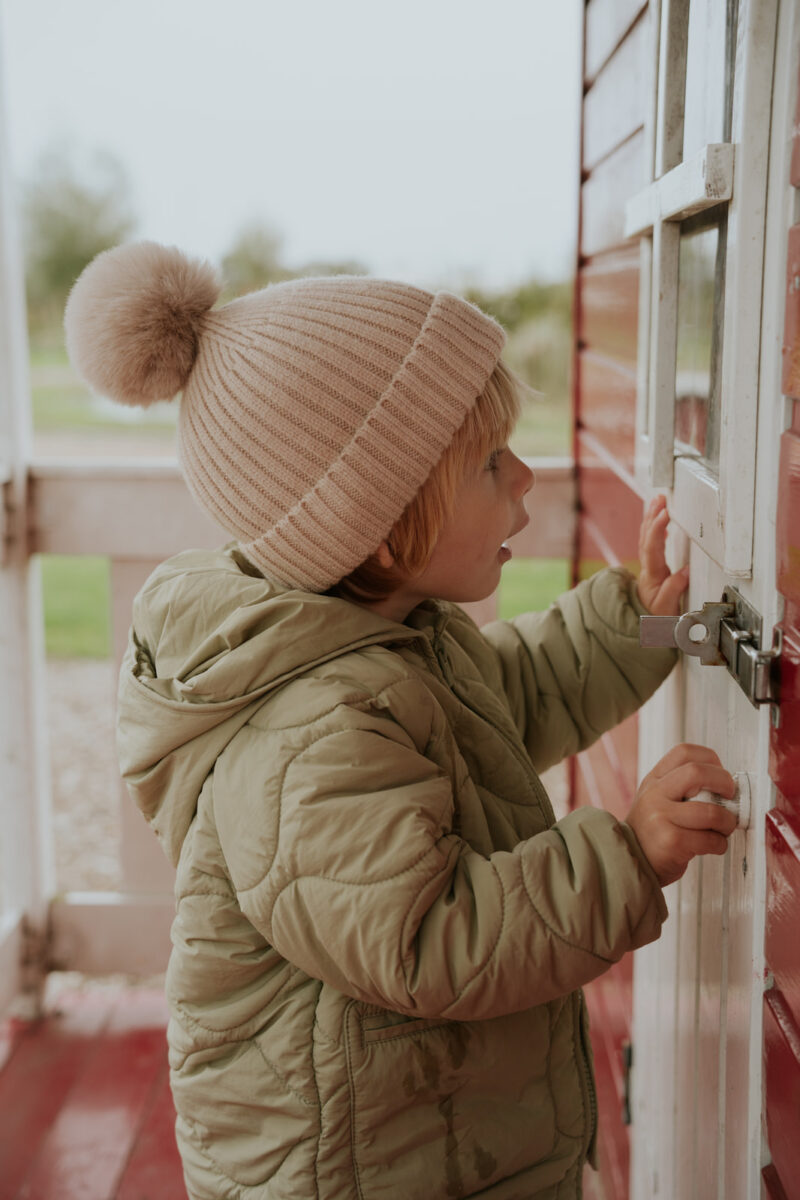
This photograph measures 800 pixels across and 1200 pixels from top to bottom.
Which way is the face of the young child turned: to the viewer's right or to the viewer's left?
to the viewer's right

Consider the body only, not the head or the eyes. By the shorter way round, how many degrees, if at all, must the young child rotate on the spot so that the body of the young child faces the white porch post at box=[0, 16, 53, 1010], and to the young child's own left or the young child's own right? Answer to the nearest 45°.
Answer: approximately 135° to the young child's own left

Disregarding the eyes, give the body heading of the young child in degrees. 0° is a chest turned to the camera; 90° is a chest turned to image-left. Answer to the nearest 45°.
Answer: approximately 270°
